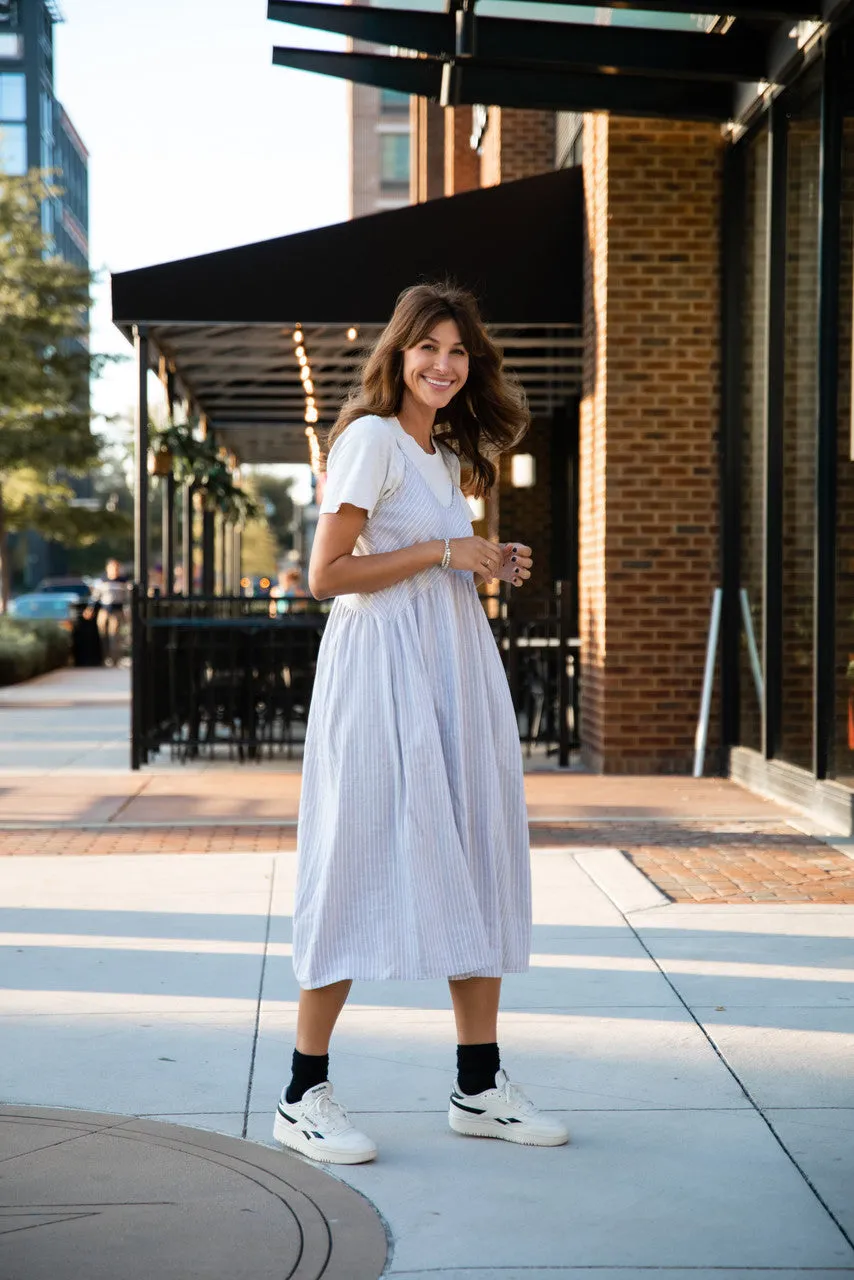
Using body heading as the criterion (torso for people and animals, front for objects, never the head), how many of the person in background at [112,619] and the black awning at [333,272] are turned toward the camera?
1

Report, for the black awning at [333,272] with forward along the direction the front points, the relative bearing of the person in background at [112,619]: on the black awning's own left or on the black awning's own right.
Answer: on the black awning's own right

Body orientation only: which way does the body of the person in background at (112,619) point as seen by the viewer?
toward the camera

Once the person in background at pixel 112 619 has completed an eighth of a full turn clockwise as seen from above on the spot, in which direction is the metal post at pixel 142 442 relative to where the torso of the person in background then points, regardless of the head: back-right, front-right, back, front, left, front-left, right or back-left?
front-left

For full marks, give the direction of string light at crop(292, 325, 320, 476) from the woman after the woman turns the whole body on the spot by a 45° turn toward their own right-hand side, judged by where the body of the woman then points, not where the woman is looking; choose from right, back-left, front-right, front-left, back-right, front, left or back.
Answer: back

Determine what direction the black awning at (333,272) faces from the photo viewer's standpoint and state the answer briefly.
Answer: facing to the left of the viewer

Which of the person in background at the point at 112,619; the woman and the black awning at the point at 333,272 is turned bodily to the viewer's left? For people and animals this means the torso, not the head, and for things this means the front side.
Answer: the black awning

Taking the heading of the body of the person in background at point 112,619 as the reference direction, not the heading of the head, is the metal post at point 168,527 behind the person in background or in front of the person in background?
in front

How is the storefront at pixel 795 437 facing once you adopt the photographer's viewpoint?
facing the viewer and to the left of the viewer

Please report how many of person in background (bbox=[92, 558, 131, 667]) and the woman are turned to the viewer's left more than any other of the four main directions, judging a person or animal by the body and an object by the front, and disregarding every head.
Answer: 0

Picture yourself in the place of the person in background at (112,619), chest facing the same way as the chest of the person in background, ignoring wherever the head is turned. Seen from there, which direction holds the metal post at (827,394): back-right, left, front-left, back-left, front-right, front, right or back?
front

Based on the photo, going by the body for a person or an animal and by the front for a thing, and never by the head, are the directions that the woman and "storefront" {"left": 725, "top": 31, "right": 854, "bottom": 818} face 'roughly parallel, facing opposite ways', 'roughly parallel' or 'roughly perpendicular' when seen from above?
roughly perpendicular

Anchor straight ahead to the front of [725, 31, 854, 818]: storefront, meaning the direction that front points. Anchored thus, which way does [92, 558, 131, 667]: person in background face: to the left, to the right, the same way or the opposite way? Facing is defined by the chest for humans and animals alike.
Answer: to the left

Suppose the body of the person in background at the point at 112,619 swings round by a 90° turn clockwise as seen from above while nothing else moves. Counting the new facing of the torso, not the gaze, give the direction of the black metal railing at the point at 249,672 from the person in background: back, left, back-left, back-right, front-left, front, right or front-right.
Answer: left
